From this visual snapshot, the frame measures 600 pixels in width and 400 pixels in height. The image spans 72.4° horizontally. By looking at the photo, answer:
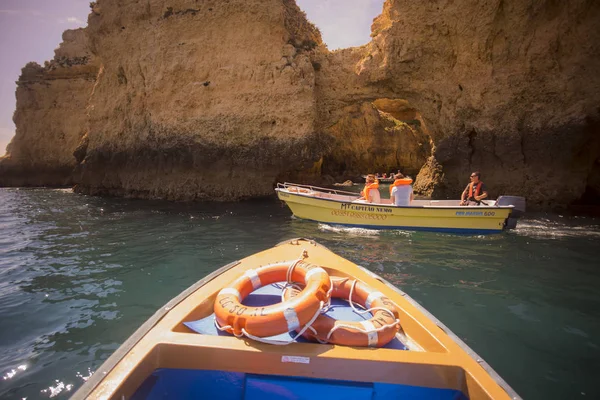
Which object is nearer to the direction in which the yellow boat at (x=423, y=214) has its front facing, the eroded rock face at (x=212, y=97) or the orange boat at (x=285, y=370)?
the eroded rock face

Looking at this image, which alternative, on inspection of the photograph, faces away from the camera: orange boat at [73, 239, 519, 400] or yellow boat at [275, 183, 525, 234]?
orange boat at [73, 239, 519, 400]

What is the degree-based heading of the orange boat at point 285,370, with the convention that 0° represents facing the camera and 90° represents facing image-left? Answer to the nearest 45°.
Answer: approximately 180°

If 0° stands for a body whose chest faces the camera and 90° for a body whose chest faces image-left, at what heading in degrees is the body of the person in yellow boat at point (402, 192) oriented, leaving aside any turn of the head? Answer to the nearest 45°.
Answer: approximately 180°

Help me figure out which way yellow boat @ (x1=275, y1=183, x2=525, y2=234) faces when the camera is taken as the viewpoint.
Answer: facing to the left of the viewer

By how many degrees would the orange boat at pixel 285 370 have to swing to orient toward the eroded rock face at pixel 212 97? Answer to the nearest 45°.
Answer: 0° — it already faces it
